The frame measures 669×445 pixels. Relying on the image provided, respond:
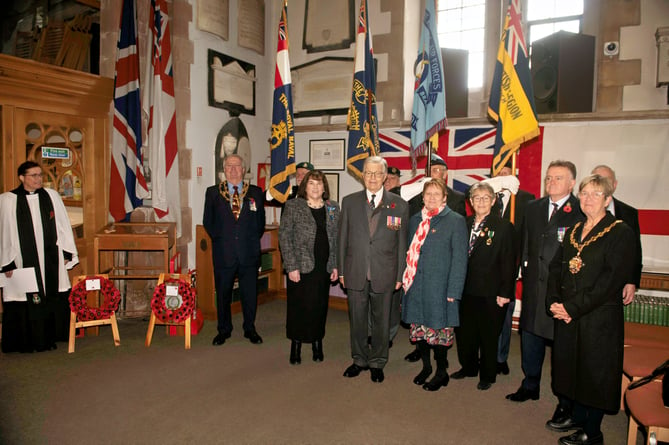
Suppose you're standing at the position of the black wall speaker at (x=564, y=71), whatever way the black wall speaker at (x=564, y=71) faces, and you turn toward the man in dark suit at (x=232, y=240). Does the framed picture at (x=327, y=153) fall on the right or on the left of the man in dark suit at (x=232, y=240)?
right

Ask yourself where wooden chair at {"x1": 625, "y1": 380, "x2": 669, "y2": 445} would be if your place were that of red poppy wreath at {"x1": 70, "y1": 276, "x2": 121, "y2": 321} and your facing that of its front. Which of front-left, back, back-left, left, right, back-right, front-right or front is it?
front-left

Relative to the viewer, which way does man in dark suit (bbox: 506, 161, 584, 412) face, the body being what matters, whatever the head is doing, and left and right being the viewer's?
facing the viewer and to the left of the viewer

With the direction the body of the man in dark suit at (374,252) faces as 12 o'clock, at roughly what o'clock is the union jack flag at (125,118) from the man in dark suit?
The union jack flag is roughly at 4 o'clock from the man in dark suit.

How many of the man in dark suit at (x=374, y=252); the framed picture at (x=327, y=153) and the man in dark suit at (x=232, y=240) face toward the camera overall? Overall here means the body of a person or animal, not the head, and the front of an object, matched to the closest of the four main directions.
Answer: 3

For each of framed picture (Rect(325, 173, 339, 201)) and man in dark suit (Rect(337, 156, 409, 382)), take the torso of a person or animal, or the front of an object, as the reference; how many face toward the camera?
2

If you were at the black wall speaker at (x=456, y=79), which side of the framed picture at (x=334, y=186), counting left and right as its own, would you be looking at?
left

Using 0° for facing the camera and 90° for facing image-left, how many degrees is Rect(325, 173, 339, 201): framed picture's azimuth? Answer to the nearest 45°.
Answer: approximately 0°
